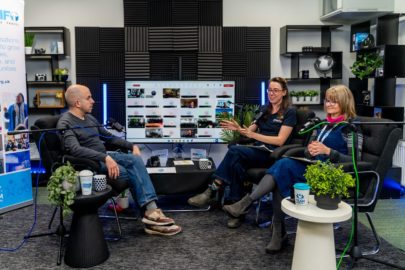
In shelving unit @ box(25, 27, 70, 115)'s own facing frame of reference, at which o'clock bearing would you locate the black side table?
The black side table is roughly at 12 o'clock from the shelving unit.

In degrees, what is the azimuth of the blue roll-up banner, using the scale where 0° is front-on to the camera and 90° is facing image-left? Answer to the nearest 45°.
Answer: approximately 315°

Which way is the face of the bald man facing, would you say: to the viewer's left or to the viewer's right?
to the viewer's right

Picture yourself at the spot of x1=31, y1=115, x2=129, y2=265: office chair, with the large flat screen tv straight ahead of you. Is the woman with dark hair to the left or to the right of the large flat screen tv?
right

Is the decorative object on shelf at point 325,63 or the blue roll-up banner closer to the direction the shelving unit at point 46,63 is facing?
the blue roll-up banner

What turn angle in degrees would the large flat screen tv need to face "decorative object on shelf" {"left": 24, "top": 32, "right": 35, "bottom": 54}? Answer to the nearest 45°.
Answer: approximately 90° to its right

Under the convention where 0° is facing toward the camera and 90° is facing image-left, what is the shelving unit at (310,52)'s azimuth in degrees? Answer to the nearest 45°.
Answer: approximately 0°

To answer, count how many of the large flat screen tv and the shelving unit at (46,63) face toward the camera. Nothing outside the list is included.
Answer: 2

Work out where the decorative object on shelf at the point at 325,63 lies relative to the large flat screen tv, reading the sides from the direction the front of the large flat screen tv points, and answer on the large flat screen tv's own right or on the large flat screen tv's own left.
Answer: on the large flat screen tv's own left

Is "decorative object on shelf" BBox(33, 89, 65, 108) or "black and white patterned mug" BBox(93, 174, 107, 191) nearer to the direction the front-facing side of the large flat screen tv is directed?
the black and white patterned mug
